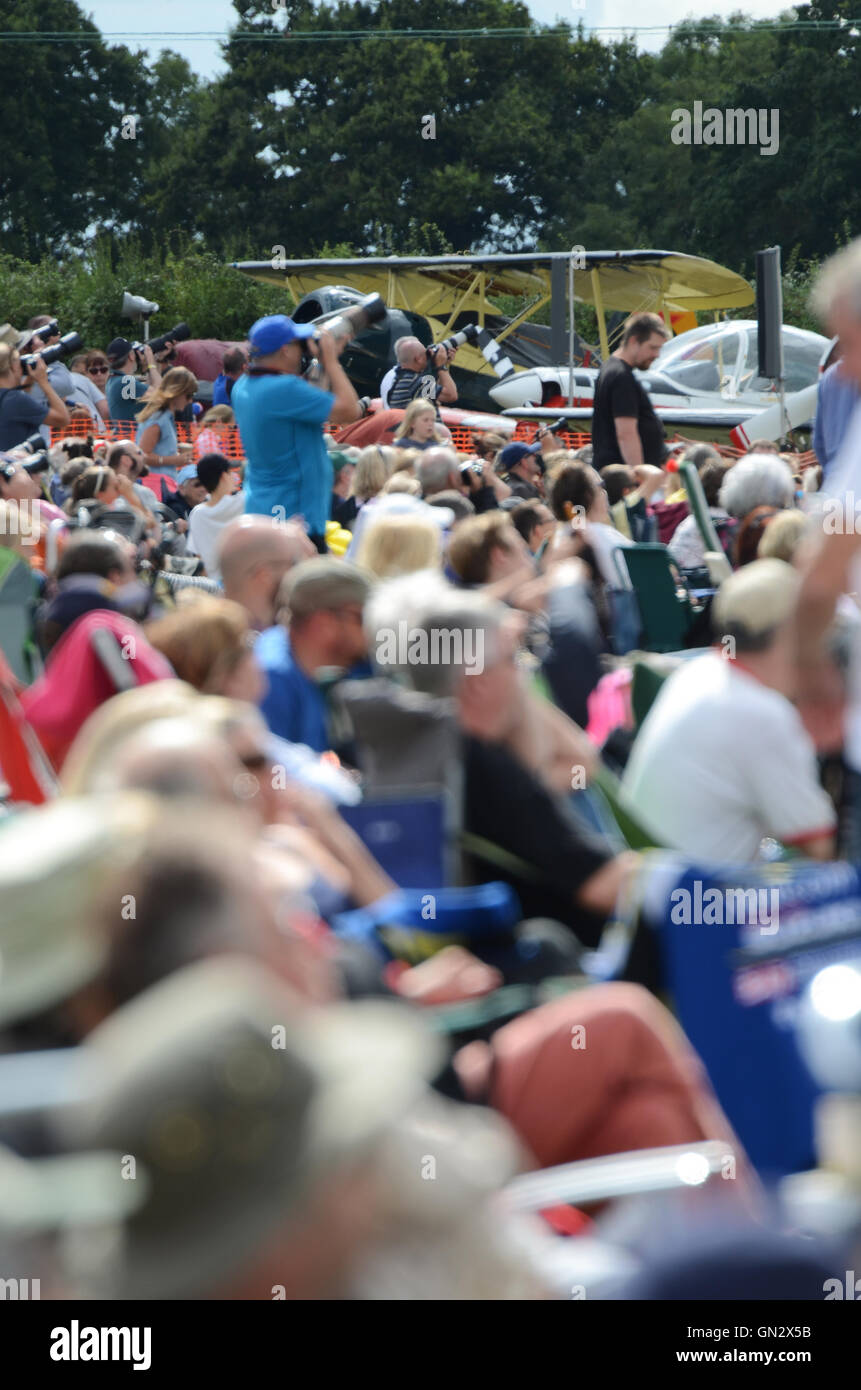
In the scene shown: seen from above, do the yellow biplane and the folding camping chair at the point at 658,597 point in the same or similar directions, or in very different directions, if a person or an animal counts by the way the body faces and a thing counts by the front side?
very different directions

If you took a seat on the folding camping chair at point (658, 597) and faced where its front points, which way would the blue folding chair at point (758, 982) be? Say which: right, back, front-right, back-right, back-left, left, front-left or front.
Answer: back-right

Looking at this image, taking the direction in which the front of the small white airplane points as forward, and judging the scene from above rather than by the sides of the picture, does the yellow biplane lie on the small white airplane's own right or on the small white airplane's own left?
on the small white airplane's own right

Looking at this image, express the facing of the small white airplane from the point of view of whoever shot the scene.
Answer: facing to the left of the viewer

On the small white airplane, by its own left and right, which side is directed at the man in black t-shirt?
left

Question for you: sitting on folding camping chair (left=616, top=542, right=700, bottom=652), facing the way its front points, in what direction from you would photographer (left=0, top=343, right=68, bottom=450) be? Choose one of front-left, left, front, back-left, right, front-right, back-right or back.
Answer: left
